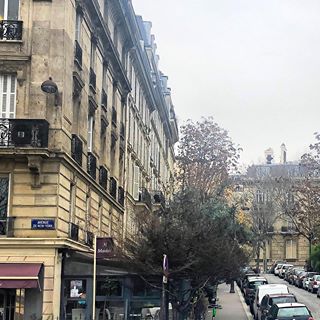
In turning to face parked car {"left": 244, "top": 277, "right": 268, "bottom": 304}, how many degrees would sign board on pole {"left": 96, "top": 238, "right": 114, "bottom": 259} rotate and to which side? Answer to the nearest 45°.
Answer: approximately 180°

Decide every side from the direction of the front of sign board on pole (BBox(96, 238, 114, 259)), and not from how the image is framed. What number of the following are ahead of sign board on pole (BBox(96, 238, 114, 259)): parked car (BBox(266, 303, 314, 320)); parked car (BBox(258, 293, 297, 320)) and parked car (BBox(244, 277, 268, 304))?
0

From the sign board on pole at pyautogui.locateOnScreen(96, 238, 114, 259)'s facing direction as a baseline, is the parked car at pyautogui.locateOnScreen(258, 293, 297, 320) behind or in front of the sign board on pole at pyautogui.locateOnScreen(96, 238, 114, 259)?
behind

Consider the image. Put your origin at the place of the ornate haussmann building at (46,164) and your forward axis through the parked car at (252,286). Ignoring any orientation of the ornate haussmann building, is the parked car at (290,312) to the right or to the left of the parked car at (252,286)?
right

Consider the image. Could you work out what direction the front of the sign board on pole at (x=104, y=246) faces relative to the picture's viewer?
facing the viewer
